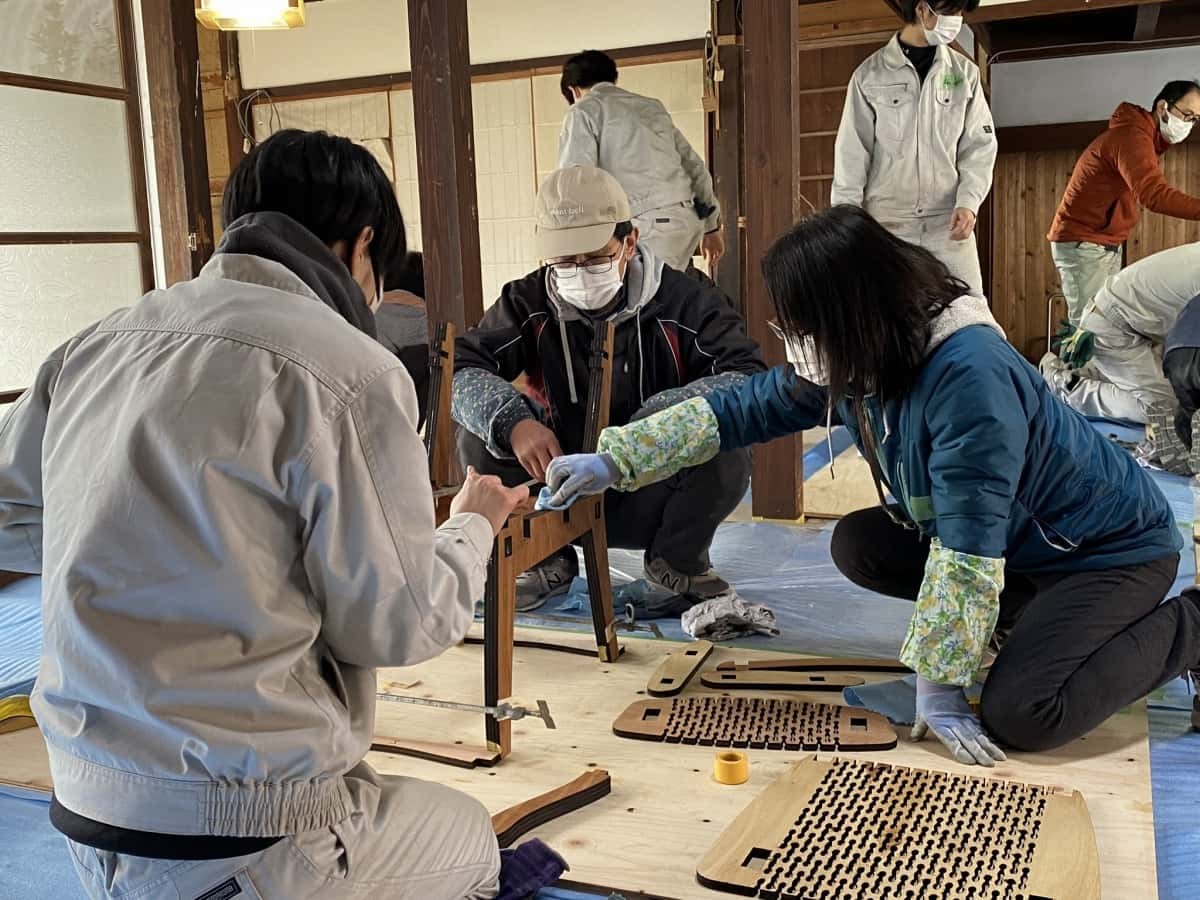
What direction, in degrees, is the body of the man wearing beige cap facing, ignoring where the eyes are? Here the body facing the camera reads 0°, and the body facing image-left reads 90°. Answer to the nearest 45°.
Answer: approximately 0°

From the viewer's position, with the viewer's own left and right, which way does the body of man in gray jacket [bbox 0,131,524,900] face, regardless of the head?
facing away from the viewer and to the right of the viewer

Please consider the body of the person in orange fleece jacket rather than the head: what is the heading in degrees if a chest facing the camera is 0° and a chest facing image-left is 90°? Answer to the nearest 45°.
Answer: approximately 270°

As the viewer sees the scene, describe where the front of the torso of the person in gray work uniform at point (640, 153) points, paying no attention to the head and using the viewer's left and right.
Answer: facing away from the viewer and to the left of the viewer

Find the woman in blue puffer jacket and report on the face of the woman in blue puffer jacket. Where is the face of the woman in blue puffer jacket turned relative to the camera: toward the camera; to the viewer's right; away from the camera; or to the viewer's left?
to the viewer's left

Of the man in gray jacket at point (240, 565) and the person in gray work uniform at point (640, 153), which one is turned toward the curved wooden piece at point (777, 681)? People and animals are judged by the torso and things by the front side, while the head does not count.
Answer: the man in gray jacket

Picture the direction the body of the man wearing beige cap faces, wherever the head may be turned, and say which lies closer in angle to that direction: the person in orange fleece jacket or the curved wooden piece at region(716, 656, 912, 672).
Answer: the curved wooden piece

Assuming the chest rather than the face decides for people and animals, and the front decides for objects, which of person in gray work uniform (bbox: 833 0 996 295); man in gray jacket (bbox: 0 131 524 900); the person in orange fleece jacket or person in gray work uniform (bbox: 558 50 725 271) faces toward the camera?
person in gray work uniform (bbox: 833 0 996 295)

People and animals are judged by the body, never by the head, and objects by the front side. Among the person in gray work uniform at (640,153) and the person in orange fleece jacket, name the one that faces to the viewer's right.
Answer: the person in orange fleece jacket

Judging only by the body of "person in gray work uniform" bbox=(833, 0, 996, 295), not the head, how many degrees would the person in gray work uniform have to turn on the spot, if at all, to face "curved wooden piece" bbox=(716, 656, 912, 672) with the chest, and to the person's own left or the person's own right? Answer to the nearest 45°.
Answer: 0° — they already face it

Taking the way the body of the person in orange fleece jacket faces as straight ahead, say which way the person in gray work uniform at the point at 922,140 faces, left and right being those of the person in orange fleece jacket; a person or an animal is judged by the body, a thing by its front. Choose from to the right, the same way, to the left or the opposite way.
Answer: to the right
